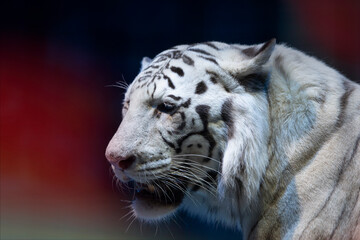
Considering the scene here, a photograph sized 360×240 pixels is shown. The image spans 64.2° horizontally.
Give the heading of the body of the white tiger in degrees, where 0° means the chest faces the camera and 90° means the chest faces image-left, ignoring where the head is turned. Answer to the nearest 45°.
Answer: approximately 90°
